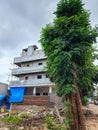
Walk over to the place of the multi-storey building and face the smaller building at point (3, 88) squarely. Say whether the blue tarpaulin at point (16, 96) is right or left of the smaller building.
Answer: left

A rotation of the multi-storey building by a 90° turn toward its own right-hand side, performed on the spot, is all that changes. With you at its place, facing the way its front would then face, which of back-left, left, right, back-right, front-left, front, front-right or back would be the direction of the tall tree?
left

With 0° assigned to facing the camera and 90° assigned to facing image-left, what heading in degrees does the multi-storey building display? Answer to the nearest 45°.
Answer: approximately 0°

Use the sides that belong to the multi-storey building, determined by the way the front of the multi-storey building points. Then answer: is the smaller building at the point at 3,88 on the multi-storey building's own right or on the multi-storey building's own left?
on the multi-storey building's own right
